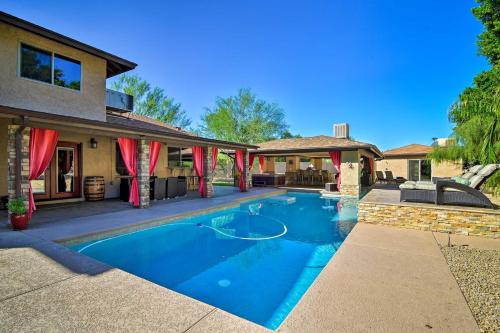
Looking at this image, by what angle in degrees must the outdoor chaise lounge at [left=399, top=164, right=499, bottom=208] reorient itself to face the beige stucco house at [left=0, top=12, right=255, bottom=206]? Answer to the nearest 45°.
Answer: approximately 45° to its left

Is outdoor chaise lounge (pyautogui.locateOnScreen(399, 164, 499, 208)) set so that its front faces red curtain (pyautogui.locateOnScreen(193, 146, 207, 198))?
yes

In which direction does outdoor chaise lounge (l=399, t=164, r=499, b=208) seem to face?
to the viewer's left

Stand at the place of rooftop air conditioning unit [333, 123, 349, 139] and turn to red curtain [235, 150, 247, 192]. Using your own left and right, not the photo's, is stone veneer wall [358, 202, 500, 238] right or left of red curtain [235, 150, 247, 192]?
left

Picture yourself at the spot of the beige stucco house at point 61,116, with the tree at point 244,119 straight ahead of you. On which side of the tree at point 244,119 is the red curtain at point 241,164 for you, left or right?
right
